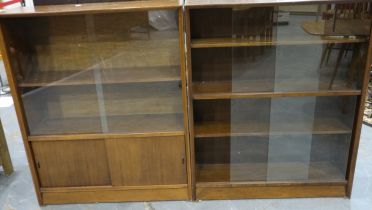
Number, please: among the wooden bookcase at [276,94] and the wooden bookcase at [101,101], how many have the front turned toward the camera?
2

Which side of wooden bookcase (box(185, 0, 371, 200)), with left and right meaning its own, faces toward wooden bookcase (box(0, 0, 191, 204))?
right

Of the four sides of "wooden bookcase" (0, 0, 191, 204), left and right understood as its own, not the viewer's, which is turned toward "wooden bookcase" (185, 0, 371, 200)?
left

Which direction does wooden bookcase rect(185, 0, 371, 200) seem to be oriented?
toward the camera
